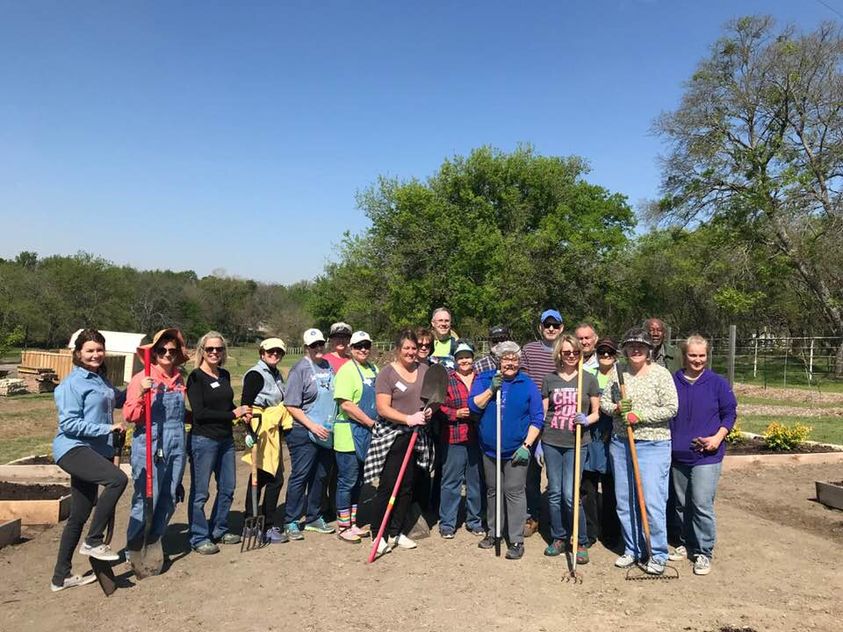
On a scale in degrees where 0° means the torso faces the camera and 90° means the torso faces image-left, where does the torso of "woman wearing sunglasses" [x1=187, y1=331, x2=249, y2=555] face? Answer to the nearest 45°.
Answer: approximately 315°

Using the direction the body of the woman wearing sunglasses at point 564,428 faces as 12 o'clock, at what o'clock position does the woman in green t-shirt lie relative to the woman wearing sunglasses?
The woman in green t-shirt is roughly at 3 o'clock from the woman wearing sunglasses.

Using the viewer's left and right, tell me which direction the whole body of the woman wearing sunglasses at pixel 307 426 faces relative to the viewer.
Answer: facing the viewer and to the right of the viewer

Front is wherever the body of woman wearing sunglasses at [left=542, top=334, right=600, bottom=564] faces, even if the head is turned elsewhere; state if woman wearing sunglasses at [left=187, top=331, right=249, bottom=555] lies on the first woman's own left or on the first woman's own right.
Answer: on the first woman's own right

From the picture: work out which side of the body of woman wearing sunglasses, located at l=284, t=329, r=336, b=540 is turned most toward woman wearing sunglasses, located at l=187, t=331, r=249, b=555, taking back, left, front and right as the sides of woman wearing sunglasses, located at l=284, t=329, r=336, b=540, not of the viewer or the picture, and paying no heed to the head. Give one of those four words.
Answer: right

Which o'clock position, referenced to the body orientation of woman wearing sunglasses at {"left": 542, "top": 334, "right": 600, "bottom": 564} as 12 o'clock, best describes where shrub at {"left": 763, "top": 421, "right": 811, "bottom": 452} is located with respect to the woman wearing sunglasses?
The shrub is roughly at 7 o'clock from the woman wearing sunglasses.

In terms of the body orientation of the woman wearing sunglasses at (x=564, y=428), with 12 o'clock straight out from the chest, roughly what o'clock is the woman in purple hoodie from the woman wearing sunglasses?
The woman in purple hoodie is roughly at 9 o'clock from the woman wearing sunglasses.

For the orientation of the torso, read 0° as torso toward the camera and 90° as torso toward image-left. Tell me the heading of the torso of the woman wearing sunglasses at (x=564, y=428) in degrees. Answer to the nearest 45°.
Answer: approximately 0°

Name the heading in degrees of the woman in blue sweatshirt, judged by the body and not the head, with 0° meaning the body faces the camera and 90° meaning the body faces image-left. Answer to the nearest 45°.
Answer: approximately 0°
